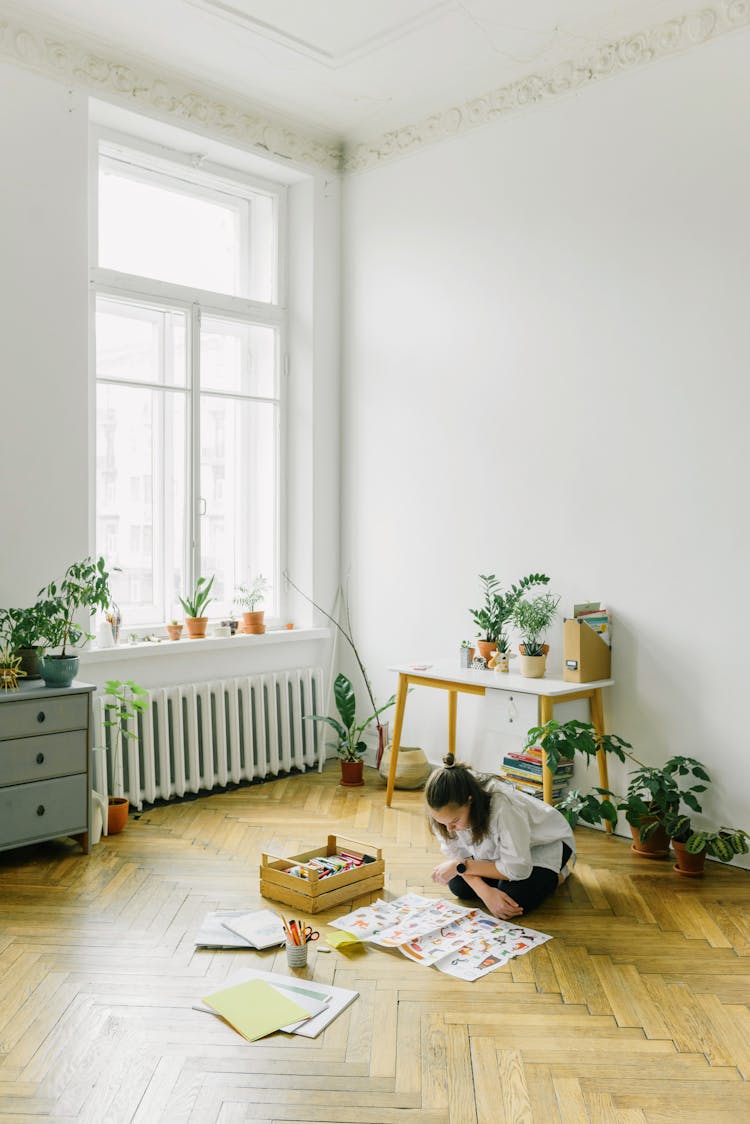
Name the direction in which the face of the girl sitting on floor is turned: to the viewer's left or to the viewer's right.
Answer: to the viewer's left

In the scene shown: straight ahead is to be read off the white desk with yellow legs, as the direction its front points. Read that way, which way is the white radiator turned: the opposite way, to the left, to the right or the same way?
to the left

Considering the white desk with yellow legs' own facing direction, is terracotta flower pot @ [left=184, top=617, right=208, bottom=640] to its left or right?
on its right

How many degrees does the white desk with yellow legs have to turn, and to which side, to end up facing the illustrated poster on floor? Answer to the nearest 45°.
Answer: approximately 45° to its left

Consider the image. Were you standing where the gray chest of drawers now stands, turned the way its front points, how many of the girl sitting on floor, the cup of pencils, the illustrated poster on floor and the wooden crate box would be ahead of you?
4

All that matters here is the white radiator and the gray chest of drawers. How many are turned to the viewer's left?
0

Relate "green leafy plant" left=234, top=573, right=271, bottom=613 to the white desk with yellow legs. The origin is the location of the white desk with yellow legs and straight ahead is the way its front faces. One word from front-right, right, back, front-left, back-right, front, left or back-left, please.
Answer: right

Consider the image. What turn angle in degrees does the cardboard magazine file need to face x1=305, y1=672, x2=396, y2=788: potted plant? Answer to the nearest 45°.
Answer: approximately 90° to its right

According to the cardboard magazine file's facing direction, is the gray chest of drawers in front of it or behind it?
in front

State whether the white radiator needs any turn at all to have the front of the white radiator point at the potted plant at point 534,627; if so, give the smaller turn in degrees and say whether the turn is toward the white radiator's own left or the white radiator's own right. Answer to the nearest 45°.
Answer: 0° — it already faces it

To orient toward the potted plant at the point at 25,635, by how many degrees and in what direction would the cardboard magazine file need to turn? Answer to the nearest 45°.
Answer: approximately 45° to its right

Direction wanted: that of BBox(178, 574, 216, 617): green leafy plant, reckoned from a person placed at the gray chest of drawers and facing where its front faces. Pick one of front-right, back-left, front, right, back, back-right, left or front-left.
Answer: left

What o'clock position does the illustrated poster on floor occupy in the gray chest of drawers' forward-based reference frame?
The illustrated poster on floor is roughly at 12 o'clock from the gray chest of drawers.
